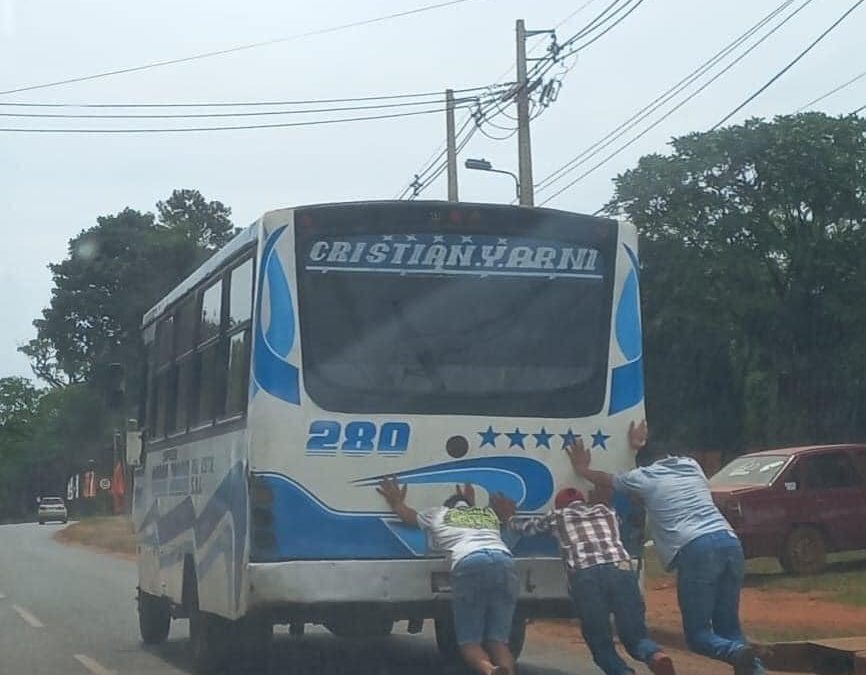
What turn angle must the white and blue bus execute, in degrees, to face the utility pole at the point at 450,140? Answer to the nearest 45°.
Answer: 0° — it already faces it

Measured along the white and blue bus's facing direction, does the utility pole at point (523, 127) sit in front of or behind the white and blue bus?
in front

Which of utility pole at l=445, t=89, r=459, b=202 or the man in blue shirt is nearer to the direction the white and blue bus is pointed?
the utility pole

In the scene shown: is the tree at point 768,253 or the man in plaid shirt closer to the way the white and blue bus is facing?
the tree

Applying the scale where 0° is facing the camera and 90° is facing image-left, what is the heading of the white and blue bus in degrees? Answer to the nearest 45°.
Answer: approximately 180°

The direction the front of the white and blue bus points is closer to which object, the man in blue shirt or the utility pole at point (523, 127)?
the utility pole

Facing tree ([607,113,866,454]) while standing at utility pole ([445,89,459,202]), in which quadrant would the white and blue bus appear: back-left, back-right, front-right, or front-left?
back-right

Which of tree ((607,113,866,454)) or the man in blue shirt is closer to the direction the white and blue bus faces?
the tree

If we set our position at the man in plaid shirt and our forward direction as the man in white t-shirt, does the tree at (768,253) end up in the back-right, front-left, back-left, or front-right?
back-right
